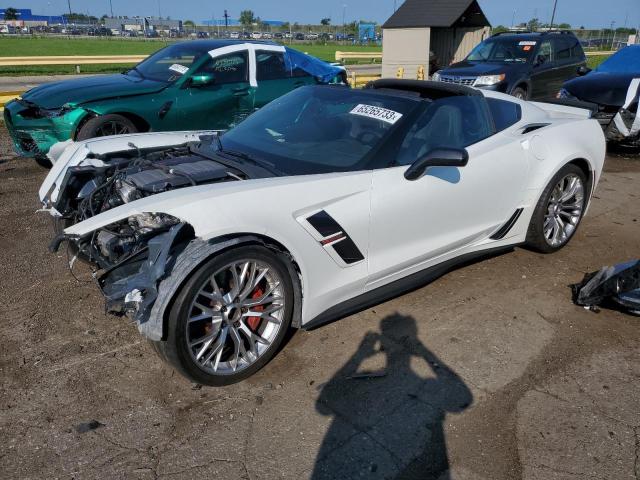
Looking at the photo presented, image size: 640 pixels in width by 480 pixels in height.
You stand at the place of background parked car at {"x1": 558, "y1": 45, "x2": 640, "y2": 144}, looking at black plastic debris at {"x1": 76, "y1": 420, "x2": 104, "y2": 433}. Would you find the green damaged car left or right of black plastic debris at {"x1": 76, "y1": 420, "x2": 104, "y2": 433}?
right

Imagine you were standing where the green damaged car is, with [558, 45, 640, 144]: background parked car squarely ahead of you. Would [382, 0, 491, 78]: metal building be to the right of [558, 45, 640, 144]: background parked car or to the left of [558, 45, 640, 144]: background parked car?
left

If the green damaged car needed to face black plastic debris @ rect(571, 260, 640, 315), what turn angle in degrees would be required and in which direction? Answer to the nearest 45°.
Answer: approximately 90° to its left

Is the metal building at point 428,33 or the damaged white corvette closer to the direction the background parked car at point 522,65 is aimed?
the damaged white corvette

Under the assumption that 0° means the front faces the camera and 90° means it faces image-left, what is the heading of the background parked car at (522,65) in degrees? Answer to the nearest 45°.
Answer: approximately 45°

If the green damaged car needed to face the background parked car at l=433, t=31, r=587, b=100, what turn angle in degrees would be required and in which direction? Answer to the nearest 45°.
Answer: approximately 180°

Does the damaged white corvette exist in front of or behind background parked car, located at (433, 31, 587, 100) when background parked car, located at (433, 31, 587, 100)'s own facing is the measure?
in front

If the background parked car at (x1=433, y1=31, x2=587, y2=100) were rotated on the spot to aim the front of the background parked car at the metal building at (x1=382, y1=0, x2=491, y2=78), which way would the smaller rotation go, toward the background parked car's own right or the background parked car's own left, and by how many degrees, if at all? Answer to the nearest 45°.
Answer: approximately 90° to the background parked car's own right

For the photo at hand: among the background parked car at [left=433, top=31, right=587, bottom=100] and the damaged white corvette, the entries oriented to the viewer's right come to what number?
0

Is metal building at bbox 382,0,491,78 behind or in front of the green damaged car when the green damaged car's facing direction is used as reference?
behind

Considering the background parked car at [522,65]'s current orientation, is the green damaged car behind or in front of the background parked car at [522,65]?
in front

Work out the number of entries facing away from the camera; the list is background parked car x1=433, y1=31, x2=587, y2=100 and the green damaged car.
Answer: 0
